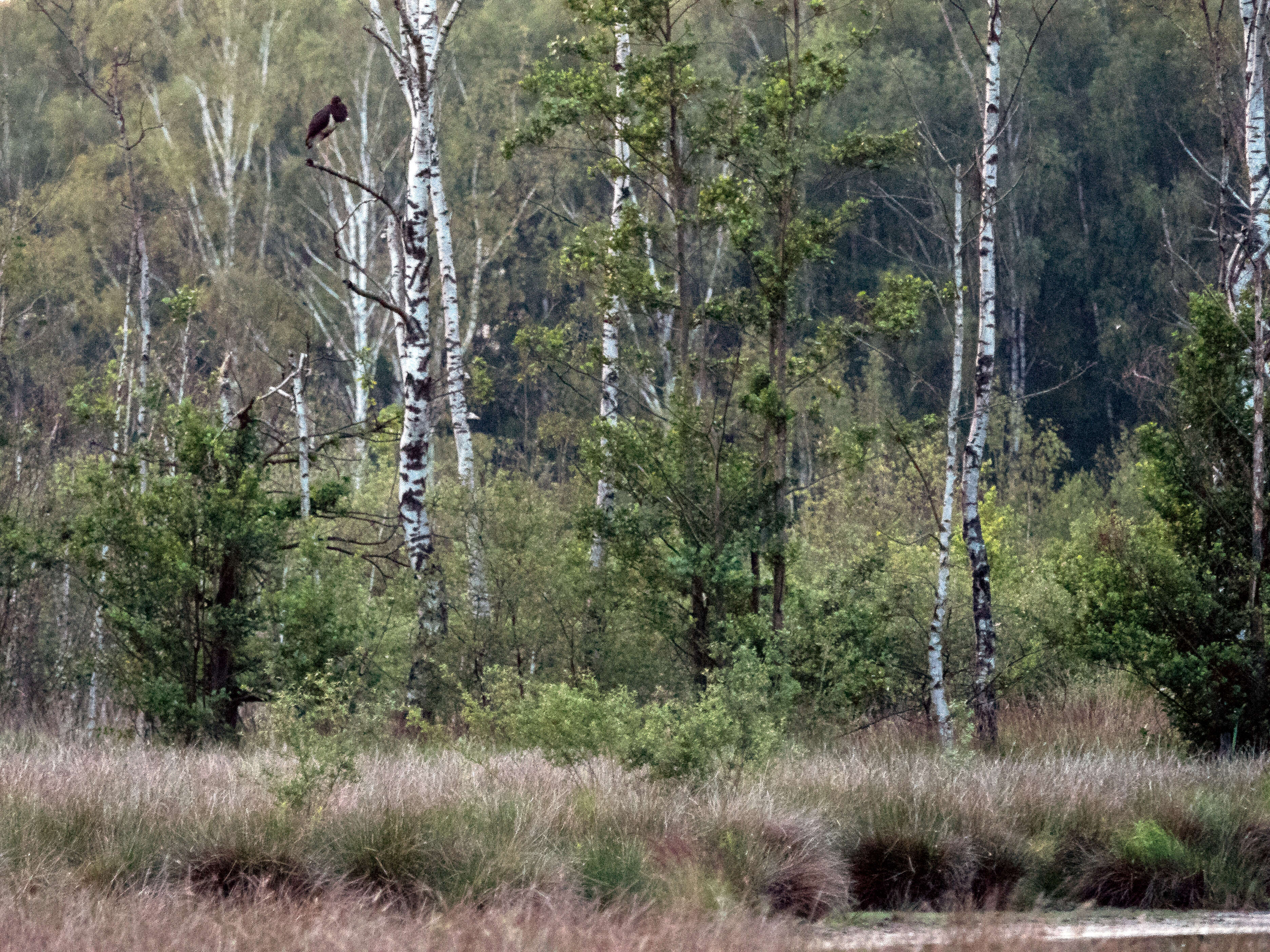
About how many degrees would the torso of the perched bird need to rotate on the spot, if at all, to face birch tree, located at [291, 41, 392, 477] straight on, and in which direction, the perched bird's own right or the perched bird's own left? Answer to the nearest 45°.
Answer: approximately 90° to the perched bird's own left
